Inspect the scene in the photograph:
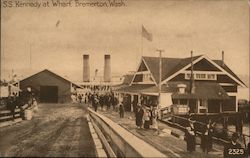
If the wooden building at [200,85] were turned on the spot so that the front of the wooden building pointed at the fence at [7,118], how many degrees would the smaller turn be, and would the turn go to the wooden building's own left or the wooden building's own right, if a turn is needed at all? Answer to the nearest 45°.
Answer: approximately 45° to the wooden building's own right

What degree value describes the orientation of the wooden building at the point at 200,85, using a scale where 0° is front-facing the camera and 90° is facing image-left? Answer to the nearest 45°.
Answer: approximately 0°

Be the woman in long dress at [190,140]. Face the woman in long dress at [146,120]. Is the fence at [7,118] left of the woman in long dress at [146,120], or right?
left

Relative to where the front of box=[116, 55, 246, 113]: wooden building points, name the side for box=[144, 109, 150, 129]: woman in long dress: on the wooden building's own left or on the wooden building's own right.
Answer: on the wooden building's own right

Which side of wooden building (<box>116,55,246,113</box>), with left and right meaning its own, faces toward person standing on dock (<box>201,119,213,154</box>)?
front

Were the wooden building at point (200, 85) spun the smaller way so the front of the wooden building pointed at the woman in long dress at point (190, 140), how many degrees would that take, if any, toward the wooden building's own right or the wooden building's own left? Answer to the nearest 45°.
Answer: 0° — it already faces them
